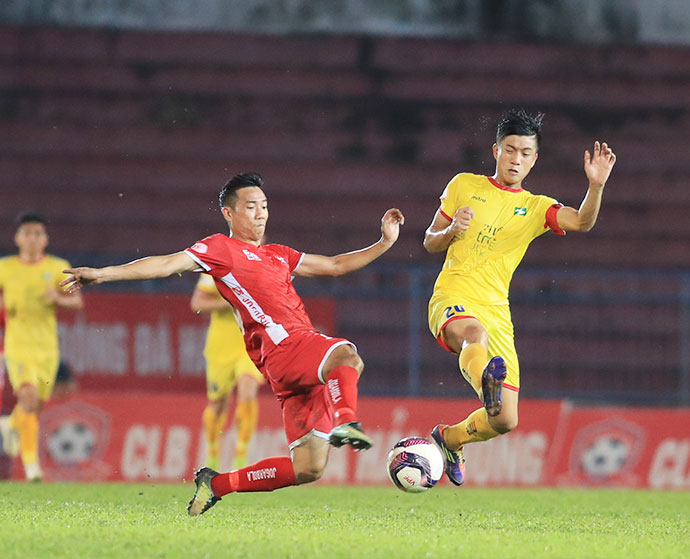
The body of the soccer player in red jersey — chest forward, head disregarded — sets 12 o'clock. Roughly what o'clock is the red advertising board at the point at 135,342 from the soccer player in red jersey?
The red advertising board is roughly at 7 o'clock from the soccer player in red jersey.

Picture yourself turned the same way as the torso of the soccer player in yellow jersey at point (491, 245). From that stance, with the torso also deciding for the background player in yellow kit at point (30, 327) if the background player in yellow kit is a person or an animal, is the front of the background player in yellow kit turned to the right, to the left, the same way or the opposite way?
the same way

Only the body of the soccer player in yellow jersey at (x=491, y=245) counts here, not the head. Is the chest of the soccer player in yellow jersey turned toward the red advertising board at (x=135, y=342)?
no

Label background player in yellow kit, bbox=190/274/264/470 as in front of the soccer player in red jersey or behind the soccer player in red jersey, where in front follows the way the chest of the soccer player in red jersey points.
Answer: behind

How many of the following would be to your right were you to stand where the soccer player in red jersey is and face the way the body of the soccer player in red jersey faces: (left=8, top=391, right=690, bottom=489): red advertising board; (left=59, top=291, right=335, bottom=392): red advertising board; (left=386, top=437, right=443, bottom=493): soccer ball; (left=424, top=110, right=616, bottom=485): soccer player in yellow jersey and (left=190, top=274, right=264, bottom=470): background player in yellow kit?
0

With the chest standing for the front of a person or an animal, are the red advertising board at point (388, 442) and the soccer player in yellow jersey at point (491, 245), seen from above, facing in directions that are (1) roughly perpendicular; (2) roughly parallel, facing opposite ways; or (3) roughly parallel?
roughly parallel

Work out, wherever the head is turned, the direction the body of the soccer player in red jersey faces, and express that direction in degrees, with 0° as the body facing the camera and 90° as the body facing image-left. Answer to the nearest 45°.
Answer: approximately 315°

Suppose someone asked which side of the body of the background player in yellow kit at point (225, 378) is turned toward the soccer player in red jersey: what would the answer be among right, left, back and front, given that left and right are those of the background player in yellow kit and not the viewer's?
front

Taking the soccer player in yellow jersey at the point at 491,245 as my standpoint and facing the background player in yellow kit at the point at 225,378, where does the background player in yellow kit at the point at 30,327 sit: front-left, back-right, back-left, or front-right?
front-left

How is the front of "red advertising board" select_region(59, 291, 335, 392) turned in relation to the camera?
facing the viewer

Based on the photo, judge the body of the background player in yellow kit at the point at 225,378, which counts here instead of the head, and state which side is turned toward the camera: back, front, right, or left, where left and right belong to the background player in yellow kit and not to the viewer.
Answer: front

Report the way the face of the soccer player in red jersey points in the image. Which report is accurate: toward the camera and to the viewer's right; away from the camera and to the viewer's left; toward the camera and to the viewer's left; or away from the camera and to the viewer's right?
toward the camera and to the viewer's right

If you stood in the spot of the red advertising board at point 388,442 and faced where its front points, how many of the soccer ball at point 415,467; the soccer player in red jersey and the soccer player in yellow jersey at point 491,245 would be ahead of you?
3

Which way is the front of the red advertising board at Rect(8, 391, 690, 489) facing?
toward the camera

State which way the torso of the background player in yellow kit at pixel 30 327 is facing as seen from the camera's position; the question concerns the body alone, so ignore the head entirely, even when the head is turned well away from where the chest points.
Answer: toward the camera

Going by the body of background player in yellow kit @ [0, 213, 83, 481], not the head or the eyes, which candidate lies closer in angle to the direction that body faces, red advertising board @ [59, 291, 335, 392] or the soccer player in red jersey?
the soccer player in red jersey
